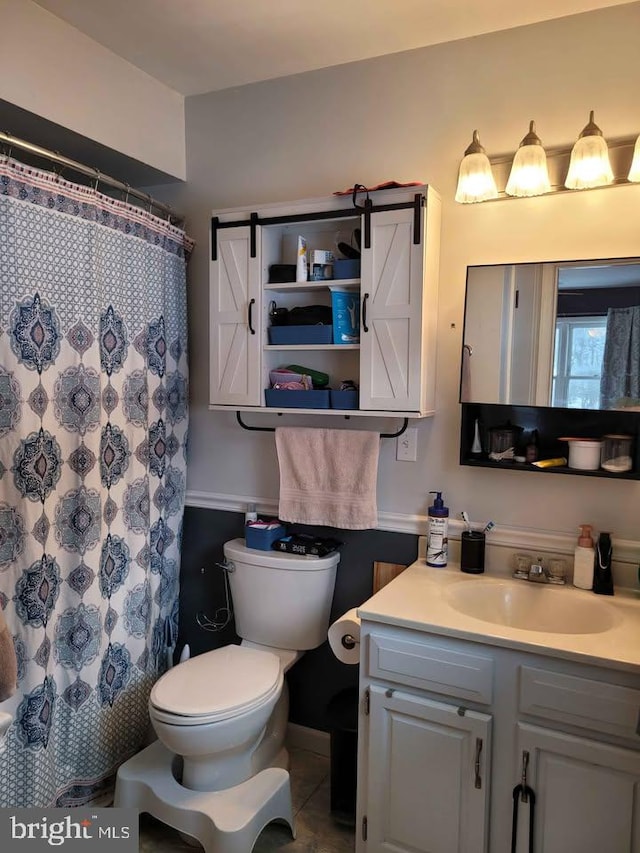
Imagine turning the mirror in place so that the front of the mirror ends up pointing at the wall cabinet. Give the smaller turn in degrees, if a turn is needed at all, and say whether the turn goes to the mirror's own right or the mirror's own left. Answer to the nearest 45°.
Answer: approximately 90° to the mirror's own right

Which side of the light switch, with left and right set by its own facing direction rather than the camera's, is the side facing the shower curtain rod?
right

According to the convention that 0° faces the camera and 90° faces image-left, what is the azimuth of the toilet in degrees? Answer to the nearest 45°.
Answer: approximately 45°

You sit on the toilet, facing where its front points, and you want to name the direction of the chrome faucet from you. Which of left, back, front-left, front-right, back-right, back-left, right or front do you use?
back-left

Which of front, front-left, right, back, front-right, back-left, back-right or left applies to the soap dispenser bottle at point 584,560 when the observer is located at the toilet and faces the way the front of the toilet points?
back-left

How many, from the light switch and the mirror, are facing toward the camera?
2

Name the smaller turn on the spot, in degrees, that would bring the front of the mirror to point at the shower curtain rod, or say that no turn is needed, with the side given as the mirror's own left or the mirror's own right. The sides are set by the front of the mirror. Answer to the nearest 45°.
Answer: approximately 90° to the mirror's own right
